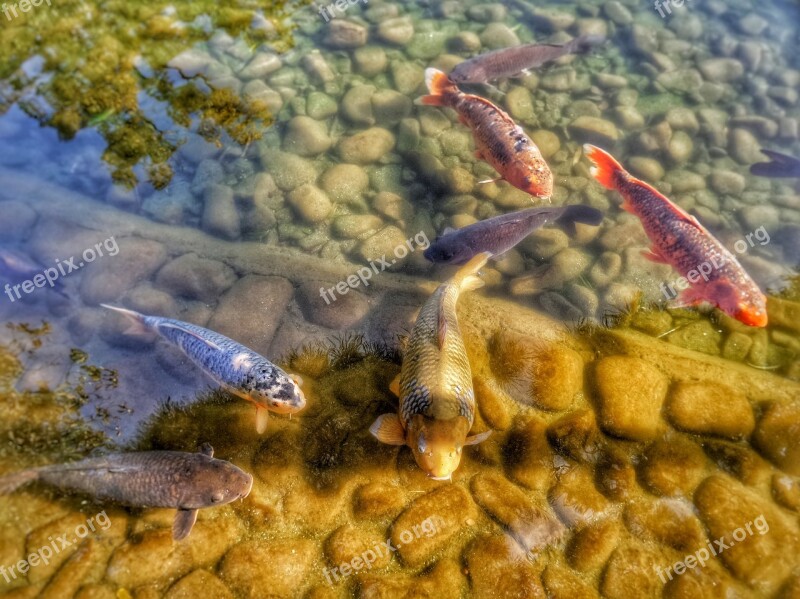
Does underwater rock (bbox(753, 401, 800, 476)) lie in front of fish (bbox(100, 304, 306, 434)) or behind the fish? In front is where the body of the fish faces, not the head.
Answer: in front

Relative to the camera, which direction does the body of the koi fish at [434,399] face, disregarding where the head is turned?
toward the camera

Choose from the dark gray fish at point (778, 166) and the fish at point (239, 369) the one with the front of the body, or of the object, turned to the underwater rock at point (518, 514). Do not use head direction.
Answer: the fish

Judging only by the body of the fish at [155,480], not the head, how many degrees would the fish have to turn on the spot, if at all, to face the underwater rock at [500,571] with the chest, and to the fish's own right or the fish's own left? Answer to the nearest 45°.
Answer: approximately 45° to the fish's own right

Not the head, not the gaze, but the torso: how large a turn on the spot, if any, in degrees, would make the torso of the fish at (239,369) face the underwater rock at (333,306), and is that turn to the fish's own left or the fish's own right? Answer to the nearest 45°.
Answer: approximately 90° to the fish's own left

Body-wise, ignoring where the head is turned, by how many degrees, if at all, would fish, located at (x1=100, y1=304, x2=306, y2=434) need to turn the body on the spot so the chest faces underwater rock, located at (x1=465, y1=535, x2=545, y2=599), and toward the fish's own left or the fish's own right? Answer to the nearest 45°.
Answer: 0° — it already faces it

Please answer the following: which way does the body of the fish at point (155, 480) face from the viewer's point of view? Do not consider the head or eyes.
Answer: to the viewer's right
